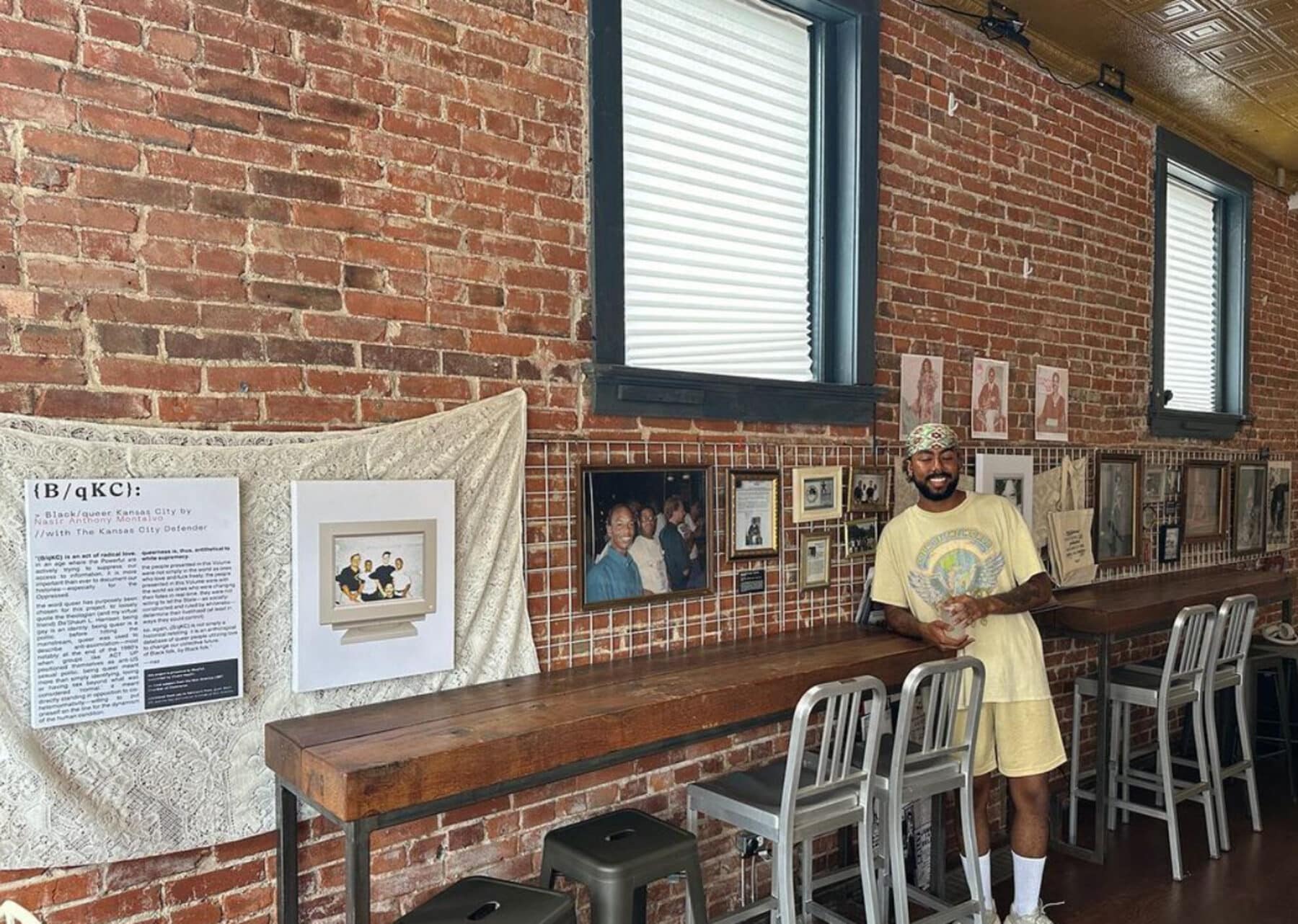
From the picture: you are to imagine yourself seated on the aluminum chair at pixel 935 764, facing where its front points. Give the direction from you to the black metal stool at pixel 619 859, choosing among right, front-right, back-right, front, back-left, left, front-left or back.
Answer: left

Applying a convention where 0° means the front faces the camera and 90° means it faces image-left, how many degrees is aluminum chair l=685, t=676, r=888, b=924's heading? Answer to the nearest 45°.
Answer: approximately 135°

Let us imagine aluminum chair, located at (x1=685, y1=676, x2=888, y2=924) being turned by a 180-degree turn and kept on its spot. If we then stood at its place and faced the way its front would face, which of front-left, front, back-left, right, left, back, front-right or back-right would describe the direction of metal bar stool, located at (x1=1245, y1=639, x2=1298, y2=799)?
left

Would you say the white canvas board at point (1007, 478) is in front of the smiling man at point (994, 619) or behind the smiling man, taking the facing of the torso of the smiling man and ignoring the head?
behind

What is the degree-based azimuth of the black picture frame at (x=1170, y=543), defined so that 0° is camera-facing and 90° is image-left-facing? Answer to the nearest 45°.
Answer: approximately 315°

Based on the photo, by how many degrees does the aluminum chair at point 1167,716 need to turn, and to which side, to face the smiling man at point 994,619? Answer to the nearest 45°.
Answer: approximately 90° to its left

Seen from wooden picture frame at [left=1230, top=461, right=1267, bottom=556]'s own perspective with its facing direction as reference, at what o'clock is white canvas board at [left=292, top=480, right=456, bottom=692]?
The white canvas board is roughly at 2 o'clock from the wooden picture frame.

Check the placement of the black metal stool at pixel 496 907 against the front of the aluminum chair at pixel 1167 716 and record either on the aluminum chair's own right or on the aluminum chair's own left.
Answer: on the aluminum chair's own left

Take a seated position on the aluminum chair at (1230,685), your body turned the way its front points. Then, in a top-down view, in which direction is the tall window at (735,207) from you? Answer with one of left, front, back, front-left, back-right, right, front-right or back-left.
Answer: left

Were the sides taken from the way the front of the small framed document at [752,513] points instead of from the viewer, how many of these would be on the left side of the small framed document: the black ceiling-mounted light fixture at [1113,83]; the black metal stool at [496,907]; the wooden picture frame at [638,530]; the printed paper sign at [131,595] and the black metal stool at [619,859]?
1

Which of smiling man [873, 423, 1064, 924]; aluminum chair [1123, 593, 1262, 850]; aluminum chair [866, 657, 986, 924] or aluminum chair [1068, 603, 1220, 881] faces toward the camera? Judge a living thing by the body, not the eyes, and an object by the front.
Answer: the smiling man

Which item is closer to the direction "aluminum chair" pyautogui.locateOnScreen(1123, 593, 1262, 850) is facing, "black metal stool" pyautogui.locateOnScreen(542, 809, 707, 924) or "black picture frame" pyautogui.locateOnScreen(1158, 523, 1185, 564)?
the black picture frame

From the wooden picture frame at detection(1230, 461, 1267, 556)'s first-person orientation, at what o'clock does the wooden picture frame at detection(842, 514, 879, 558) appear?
the wooden picture frame at detection(842, 514, 879, 558) is roughly at 2 o'clock from the wooden picture frame at detection(1230, 461, 1267, 556).

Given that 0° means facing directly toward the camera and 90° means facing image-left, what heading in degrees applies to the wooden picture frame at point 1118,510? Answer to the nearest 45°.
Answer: approximately 315°
